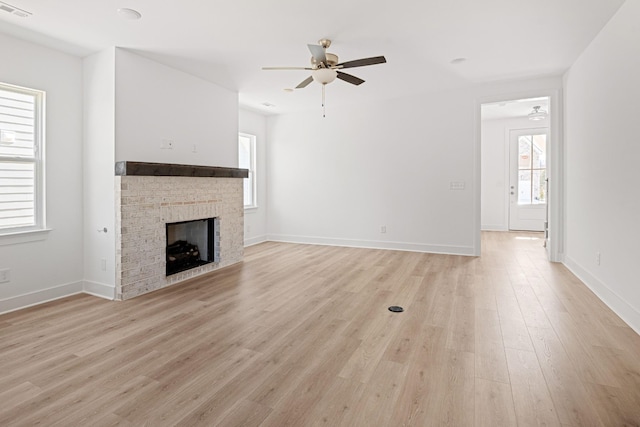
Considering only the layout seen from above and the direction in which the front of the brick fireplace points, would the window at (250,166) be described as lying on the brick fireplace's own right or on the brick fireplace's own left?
on the brick fireplace's own left

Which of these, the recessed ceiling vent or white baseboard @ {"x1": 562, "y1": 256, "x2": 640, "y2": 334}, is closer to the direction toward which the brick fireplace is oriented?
the white baseboard

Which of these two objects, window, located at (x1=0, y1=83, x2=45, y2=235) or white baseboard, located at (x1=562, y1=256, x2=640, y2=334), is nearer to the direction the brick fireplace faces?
the white baseboard

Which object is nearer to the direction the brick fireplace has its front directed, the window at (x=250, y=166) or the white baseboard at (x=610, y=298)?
the white baseboard

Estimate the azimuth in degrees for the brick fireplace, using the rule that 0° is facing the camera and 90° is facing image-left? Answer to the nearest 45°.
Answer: approximately 315°

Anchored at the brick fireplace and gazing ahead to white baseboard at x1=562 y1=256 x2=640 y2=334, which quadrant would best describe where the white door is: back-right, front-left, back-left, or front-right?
front-left

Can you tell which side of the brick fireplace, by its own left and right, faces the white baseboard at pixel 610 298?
front

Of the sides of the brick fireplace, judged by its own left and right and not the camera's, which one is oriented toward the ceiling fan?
front

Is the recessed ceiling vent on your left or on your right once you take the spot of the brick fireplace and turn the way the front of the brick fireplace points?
on your right
